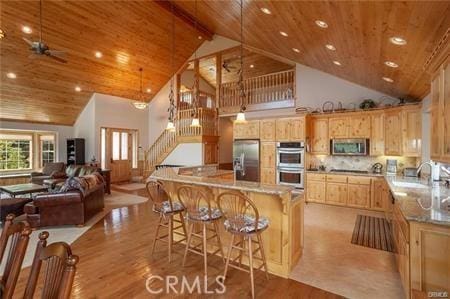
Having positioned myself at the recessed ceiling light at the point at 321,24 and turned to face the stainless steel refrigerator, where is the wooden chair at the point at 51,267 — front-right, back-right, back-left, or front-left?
back-left

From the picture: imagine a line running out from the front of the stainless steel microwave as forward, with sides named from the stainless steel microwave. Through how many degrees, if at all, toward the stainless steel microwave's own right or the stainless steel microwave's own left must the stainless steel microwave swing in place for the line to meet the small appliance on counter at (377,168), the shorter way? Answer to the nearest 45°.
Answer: approximately 90° to the stainless steel microwave's own left

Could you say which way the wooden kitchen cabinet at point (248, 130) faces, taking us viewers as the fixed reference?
facing the viewer

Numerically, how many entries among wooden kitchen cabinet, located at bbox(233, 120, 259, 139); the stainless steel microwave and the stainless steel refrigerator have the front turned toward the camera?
3

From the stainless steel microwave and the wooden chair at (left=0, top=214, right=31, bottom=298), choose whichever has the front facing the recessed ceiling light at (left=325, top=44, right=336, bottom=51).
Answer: the stainless steel microwave

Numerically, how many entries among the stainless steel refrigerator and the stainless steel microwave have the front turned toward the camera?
2

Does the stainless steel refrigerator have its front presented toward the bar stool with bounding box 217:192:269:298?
yes

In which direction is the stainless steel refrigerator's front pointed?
toward the camera

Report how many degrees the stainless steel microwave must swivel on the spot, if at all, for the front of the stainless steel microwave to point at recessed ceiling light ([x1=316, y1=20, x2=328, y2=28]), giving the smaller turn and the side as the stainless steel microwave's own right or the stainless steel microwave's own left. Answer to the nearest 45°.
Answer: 0° — it already faces it

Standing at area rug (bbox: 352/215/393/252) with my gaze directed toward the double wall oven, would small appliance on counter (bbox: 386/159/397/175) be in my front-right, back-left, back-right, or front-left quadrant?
front-right

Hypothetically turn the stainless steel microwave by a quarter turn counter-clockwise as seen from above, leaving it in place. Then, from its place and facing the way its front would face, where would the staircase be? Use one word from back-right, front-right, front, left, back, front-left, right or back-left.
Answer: back

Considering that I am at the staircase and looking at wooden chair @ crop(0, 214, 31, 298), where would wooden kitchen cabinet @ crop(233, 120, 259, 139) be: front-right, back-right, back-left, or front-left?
front-left

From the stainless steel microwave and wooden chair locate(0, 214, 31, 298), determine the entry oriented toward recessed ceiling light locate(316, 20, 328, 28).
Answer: the stainless steel microwave
